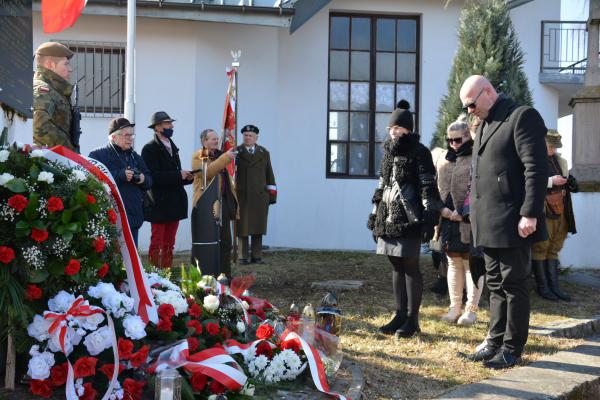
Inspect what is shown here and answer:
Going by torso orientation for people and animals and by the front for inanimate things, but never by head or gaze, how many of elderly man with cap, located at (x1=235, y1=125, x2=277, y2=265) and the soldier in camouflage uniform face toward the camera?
1

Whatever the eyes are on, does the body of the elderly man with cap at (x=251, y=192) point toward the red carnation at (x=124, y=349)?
yes

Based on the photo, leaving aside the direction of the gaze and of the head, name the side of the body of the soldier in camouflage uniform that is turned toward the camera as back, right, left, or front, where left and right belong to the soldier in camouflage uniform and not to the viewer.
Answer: right

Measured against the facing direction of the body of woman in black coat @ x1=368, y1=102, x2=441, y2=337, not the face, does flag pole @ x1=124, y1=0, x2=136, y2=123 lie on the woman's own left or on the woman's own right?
on the woman's own right

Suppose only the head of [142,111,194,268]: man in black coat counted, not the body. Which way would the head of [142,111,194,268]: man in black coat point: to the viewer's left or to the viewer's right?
to the viewer's right

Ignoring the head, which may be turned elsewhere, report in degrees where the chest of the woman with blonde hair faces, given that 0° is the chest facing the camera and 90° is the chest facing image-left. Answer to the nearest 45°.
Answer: approximately 45°
